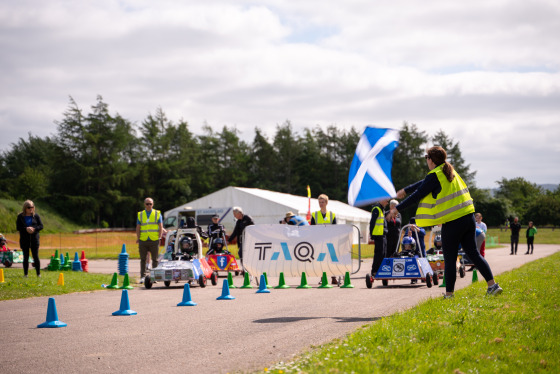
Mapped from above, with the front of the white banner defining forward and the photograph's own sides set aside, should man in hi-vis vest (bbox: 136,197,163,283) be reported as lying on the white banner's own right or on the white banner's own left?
on the white banner's own right

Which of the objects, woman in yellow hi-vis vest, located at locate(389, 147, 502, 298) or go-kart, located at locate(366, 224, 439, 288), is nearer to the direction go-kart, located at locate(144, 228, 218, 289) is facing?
the woman in yellow hi-vis vest

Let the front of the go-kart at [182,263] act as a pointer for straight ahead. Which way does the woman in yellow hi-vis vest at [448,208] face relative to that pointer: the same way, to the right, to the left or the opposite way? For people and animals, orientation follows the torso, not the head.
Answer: to the right

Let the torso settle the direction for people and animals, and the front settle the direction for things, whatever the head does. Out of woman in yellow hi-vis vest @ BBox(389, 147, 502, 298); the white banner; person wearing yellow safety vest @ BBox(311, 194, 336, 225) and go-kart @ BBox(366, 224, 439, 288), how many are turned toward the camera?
3

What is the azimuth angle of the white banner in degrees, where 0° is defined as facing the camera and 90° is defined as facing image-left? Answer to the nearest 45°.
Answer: approximately 0°

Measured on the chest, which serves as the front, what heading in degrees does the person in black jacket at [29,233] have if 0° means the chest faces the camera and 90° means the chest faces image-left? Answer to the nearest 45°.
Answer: approximately 0°

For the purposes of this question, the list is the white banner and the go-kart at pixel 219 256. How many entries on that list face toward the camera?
2

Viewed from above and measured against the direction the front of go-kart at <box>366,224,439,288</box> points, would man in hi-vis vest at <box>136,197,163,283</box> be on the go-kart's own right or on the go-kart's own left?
on the go-kart's own right

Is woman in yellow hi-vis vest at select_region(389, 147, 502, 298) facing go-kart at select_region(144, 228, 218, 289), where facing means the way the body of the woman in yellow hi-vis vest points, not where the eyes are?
yes

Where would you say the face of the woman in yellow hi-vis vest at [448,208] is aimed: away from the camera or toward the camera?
away from the camera

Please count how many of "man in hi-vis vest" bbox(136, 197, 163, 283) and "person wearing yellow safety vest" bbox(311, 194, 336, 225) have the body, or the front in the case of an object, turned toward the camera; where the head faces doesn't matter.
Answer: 2
